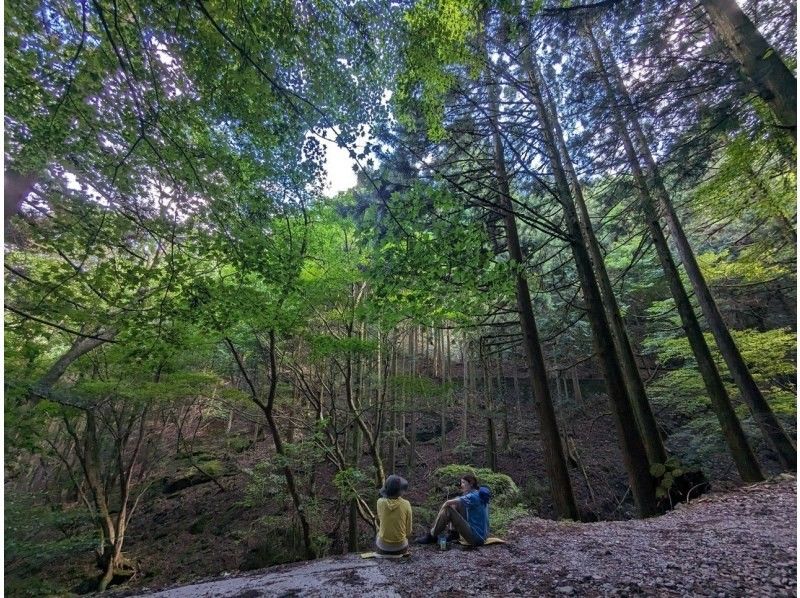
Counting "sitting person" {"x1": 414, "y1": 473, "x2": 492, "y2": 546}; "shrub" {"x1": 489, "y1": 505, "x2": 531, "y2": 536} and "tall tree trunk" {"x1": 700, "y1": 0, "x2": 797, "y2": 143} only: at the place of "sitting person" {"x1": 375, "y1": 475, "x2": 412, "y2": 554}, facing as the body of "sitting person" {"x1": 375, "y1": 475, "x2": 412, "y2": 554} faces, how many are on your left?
0

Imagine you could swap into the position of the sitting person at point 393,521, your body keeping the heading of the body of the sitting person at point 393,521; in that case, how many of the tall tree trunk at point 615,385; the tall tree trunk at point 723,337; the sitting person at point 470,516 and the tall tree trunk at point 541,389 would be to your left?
0

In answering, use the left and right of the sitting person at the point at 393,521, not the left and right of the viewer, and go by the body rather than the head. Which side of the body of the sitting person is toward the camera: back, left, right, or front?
back

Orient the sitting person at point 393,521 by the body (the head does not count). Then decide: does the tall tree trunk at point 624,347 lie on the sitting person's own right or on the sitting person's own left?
on the sitting person's own right

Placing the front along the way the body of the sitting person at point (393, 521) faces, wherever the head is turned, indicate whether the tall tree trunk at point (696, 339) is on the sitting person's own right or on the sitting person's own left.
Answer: on the sitting person's own right

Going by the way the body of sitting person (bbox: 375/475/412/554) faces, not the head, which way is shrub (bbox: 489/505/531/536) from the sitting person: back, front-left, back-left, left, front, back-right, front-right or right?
front-right

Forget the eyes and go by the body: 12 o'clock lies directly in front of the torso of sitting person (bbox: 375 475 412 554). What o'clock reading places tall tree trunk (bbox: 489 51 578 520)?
The tall tree trunk is roughly at 2 o'clock from the sitting person.

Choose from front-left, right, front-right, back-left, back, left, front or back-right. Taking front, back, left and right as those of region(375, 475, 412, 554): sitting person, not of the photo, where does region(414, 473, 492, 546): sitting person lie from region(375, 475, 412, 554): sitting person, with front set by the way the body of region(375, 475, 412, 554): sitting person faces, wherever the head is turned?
right

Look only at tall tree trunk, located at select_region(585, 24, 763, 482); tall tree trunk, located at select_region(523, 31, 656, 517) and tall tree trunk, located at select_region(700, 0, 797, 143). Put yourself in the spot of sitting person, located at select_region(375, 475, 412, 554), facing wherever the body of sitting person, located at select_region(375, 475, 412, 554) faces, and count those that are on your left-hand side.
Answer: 0

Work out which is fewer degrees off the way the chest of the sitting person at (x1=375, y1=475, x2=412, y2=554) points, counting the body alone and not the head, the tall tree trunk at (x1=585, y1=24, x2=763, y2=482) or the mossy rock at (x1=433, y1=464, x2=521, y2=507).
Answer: the mossy rock

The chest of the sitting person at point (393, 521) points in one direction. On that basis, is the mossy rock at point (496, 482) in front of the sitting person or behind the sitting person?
in front

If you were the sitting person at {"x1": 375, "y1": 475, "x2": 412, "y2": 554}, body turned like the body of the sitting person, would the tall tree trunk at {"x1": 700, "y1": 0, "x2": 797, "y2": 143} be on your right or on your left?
on your right

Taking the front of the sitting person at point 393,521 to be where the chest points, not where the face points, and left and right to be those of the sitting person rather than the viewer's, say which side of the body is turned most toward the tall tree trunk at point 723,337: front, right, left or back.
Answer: right

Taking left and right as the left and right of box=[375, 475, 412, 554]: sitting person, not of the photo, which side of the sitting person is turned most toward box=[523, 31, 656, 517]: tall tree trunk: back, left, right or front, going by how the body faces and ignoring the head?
right
